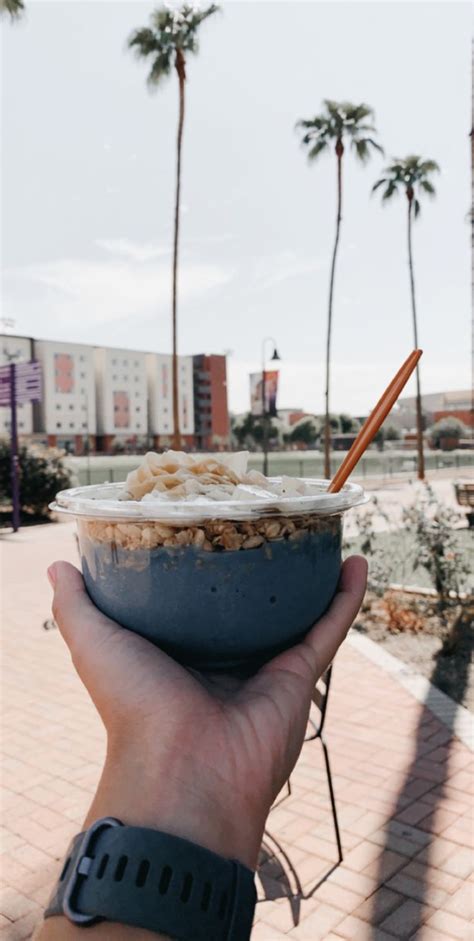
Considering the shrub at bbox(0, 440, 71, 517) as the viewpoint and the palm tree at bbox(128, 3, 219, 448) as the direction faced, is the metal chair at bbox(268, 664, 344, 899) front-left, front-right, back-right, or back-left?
back-right

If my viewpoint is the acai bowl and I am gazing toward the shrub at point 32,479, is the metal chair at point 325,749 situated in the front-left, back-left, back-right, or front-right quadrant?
front-right

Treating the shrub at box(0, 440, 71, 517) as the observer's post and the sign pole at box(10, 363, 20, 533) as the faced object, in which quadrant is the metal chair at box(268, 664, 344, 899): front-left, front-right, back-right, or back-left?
front-left

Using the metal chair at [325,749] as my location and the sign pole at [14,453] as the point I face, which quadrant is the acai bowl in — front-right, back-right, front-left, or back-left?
back-left

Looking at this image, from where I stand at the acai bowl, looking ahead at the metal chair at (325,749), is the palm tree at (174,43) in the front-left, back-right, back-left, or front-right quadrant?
front-left

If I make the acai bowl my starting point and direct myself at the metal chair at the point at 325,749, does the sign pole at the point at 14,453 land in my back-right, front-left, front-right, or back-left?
front-left
